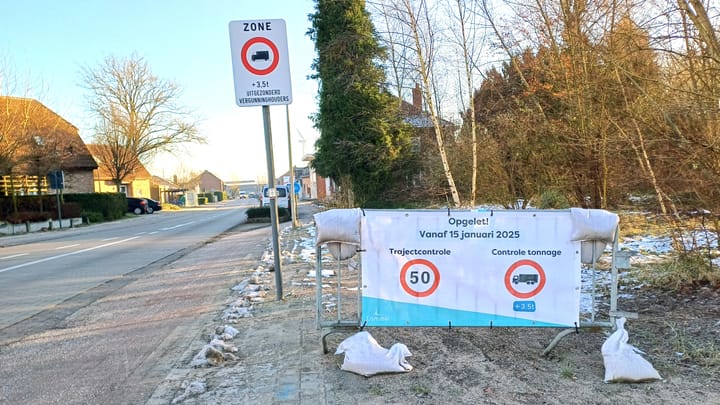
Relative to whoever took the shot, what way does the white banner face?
facing the viewer

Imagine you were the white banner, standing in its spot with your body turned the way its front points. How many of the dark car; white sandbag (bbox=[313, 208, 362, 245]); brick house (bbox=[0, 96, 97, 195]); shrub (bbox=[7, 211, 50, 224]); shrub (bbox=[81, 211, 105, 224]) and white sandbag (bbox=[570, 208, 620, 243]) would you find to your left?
1

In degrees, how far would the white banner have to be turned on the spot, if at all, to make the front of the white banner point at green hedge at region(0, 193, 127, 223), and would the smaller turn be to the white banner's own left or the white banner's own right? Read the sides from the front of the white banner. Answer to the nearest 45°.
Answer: approximately 135° to the white banner's own right

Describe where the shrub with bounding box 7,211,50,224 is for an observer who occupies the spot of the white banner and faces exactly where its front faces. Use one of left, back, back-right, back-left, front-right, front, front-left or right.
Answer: back-right

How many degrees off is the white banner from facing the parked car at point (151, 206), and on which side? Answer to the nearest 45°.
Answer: approximately 135° to its right

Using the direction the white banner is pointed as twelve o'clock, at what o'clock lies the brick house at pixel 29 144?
The brick house is roughly at 4 o'clock from the white banner.

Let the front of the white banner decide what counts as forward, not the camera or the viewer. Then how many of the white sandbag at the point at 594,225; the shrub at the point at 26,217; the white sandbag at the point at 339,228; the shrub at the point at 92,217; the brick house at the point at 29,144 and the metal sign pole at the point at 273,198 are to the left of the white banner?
1

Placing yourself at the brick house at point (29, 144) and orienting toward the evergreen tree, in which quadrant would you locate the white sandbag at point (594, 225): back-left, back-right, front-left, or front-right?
front-right

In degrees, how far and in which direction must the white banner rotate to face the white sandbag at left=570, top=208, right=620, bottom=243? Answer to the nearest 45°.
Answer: approximately 90° to its left

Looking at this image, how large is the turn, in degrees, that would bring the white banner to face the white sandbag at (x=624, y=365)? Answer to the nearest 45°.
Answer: approximately 90° to its left

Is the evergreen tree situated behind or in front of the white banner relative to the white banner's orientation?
behind

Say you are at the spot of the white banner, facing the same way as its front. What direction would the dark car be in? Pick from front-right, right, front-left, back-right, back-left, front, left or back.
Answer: back-right

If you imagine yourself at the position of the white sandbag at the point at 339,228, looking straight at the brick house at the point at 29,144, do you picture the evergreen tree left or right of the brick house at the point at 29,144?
right

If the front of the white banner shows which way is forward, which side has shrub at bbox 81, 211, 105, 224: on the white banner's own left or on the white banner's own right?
on the white banner's own right

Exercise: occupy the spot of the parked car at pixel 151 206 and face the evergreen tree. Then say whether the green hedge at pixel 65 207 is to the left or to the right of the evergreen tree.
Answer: right

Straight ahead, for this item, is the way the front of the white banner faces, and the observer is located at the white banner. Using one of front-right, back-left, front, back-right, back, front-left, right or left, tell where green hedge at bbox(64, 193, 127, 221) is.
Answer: back-right

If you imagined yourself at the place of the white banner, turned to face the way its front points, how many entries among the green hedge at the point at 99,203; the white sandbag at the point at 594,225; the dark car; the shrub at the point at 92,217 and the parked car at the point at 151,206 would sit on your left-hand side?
1
